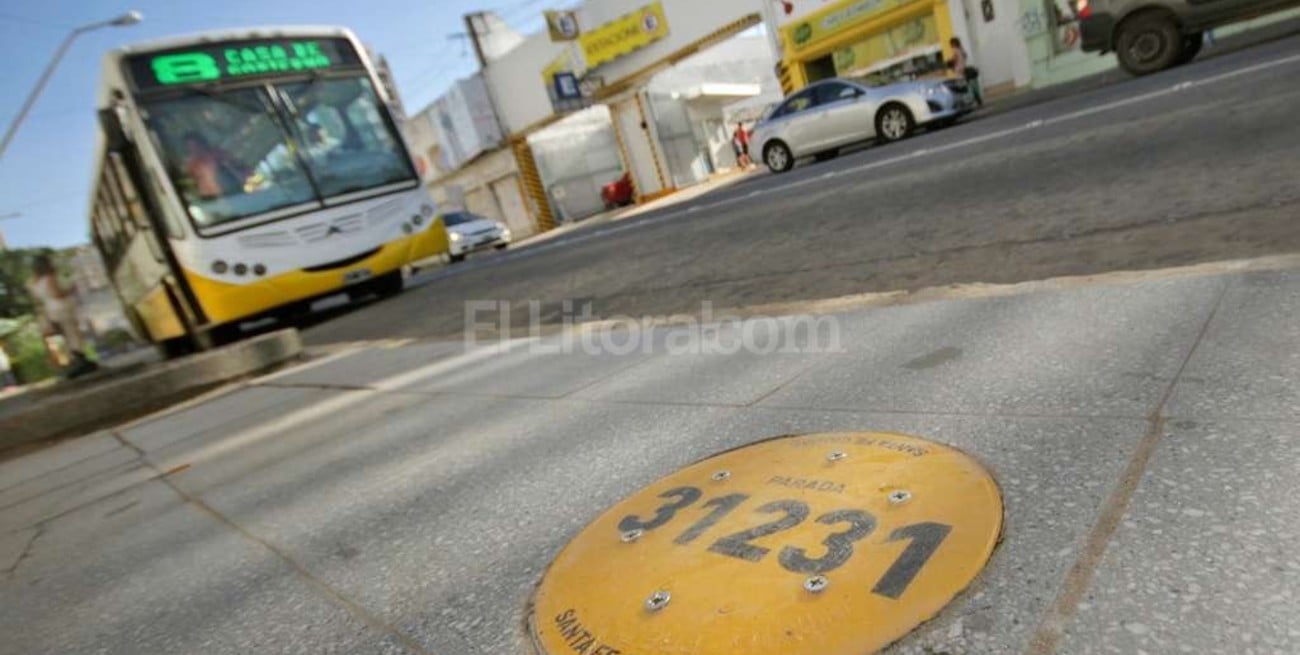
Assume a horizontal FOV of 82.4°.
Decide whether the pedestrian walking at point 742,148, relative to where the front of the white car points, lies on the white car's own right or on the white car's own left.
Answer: on the white car's own left

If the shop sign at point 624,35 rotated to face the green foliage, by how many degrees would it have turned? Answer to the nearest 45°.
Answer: approximately 45° to its right

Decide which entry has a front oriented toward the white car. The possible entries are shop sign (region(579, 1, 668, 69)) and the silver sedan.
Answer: the shop sign

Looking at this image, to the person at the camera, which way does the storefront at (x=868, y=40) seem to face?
facing the viewer and to the left of the viewer

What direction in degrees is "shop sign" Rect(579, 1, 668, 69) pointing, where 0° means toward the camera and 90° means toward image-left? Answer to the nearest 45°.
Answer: approximately 45°

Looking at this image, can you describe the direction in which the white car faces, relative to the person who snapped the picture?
facing the viewer and to the right of the viewer

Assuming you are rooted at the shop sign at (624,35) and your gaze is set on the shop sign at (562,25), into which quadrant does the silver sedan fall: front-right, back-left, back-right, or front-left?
back-left

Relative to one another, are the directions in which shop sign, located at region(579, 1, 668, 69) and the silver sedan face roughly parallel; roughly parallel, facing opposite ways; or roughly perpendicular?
roughly perpendicular

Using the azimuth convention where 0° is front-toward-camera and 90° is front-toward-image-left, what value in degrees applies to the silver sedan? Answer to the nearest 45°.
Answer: approximately 315°

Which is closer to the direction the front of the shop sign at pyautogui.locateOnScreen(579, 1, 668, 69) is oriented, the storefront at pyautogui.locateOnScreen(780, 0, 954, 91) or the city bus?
the city bus

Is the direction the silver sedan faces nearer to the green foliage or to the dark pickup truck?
the dark pickup truck

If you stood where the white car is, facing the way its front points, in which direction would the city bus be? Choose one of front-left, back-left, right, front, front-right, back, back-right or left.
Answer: front-right

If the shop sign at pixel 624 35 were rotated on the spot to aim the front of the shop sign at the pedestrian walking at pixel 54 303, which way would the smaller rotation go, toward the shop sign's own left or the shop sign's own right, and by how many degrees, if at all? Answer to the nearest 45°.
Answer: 0° — it already faces them
